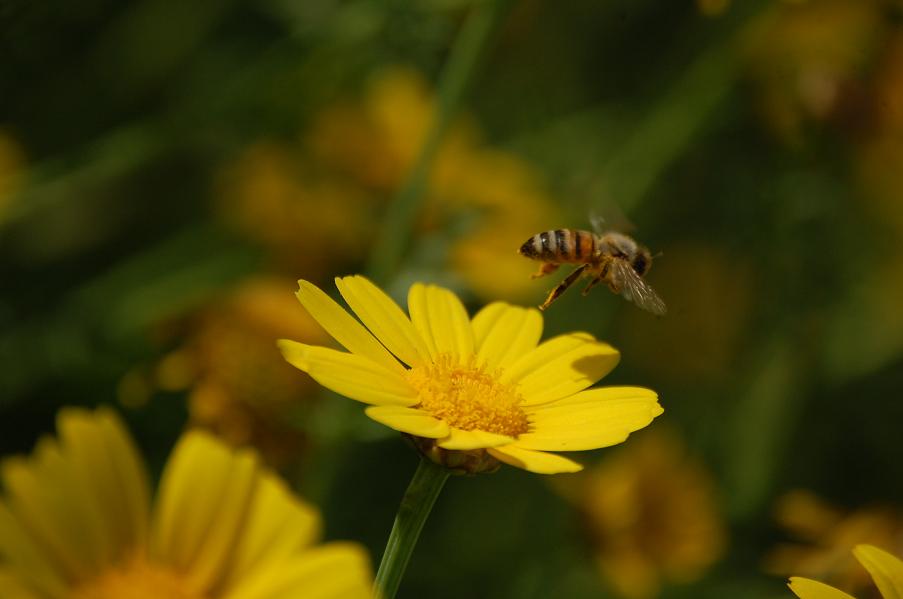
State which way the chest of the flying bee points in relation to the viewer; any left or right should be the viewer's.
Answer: facing to the right of the viewer

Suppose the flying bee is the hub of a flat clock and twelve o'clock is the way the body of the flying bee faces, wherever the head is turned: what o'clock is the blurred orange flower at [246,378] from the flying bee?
The blurred orange flower is roughly at 7 o'clock from the flying bee.

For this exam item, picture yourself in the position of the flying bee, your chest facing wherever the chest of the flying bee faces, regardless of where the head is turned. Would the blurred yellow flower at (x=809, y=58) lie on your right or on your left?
on your left

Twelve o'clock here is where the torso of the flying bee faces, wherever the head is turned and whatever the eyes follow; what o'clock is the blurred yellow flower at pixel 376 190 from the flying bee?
The blurred yellow flower is roughly at 8 o'clock from the flying bee.

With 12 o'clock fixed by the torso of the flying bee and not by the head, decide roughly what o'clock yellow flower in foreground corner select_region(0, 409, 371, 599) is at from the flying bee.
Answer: The yellow flower in foreground corner is roughly at 5 o'clock from the flying bee.
